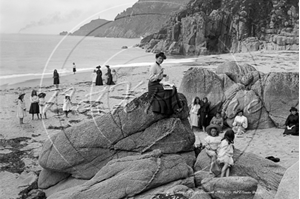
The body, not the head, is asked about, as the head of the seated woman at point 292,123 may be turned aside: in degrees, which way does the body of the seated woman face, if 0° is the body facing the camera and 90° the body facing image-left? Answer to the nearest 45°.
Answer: approximately 45°

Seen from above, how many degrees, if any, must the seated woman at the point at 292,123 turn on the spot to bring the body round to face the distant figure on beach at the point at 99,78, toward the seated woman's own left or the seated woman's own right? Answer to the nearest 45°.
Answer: approximately 90° to the seated woman's own right

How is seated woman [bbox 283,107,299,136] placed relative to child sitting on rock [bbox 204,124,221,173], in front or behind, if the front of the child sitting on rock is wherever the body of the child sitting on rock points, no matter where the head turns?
behind

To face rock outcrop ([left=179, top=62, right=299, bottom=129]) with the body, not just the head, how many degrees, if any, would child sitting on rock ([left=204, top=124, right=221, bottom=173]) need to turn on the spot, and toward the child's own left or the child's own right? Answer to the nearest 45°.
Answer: approximately 180°

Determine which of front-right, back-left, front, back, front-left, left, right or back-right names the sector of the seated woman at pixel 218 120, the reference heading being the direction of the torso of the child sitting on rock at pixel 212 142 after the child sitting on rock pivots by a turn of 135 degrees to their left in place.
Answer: front-left

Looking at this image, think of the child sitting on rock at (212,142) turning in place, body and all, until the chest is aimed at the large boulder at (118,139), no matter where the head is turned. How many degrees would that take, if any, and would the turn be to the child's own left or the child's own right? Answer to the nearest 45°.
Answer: approximately 90° to the child's own right

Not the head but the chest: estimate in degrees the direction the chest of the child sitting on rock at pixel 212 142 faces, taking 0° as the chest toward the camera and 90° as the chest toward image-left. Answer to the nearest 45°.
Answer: approximately 0°

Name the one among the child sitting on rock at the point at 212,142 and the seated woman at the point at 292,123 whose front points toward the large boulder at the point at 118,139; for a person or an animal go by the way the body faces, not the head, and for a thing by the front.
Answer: the seated woman

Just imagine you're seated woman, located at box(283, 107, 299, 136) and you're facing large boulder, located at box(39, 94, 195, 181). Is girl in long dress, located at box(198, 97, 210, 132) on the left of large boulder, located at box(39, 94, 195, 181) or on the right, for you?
right

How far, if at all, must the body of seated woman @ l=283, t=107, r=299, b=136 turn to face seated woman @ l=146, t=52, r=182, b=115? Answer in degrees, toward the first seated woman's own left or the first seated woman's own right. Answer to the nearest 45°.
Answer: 0° — they already face them
